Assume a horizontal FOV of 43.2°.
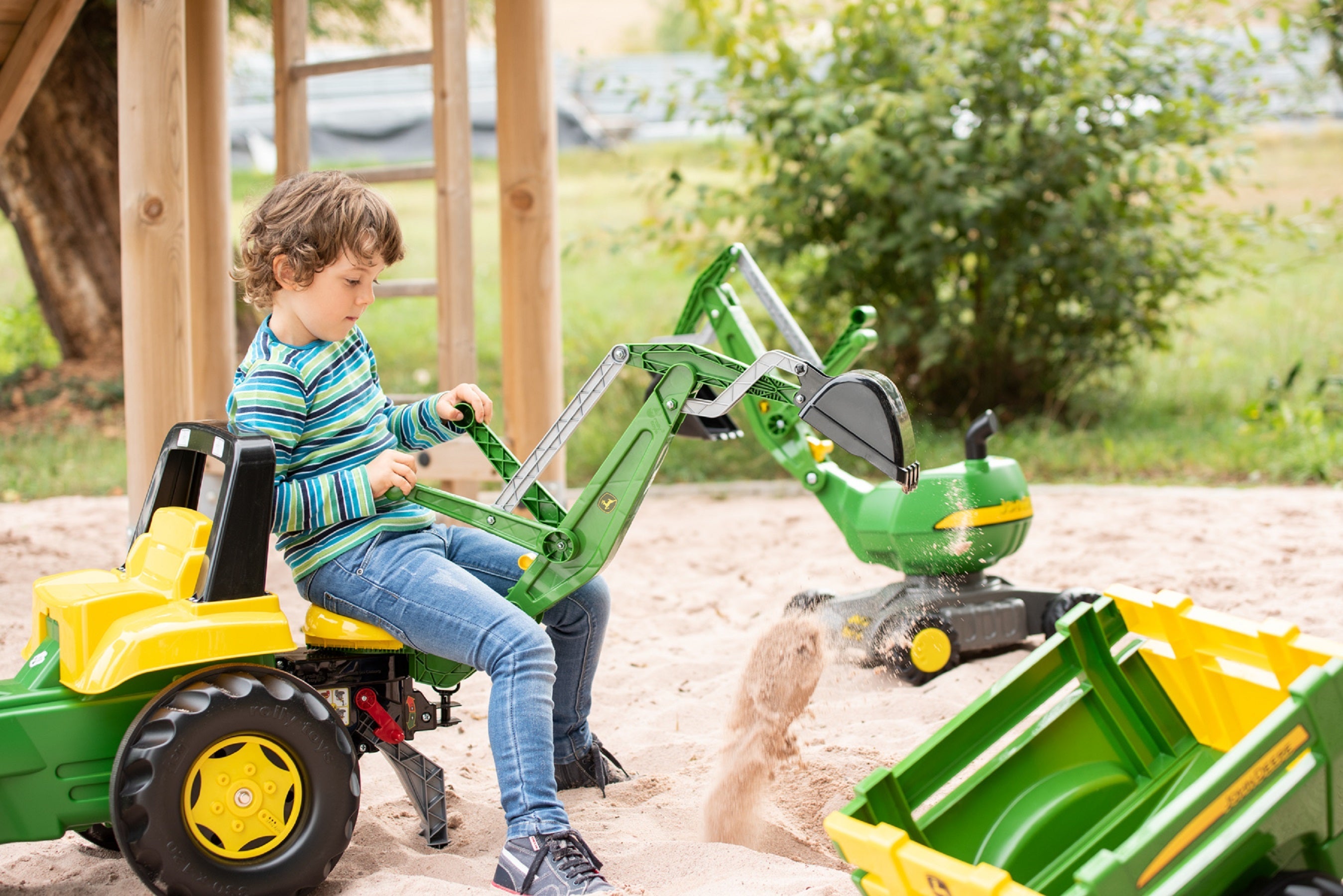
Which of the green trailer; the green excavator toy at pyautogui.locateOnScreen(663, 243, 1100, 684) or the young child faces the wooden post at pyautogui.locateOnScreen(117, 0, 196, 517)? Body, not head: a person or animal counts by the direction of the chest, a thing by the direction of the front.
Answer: the green excavator toy

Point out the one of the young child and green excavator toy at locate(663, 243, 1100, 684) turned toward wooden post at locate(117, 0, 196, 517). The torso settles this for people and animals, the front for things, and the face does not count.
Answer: the green excavator toy

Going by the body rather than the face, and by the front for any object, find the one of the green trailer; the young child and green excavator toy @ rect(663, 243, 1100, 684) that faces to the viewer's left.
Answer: the green excavator toy

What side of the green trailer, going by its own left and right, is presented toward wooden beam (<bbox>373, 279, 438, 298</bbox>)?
left

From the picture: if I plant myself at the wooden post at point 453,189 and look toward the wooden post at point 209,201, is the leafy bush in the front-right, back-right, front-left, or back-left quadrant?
back-right

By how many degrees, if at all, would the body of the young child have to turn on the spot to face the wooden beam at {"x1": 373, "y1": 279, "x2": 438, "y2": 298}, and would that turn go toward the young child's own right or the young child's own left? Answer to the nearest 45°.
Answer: approximately 135° to the young child's own left

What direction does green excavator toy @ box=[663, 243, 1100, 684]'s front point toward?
to the viewer's left

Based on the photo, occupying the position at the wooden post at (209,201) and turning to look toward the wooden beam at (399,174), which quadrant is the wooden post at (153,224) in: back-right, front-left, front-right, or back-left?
back-right

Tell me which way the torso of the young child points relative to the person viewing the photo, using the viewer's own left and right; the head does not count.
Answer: facing the viewer and to the right of the viewer

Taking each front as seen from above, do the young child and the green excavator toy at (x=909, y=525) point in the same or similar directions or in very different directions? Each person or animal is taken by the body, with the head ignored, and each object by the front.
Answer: very different directions

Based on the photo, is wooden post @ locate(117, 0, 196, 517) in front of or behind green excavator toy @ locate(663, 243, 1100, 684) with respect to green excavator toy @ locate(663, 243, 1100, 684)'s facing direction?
in front
